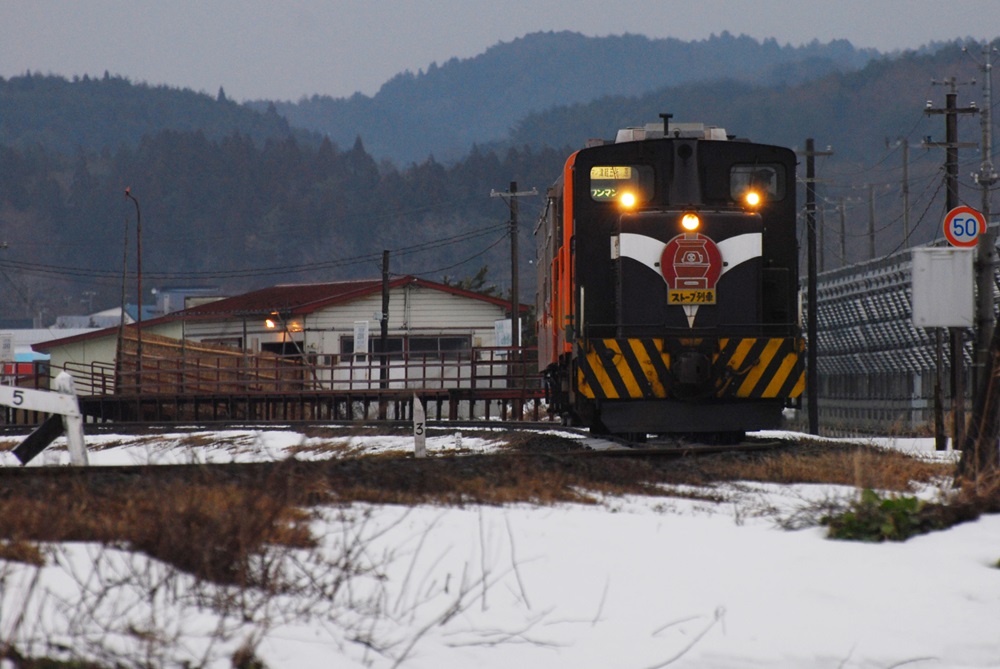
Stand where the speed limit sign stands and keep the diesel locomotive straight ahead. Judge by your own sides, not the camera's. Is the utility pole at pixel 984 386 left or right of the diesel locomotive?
left

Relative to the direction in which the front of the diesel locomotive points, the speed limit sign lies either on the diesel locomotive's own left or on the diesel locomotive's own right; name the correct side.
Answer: on the diesel locomotive's own left

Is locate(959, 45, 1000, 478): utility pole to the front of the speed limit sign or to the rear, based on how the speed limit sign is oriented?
to the front

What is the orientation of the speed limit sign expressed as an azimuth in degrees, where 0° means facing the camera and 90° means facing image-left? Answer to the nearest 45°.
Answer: approximately 0°

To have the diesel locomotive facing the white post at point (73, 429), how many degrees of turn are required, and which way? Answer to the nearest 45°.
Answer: approximately 45° to its right

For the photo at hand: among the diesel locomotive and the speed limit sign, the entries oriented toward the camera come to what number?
2
